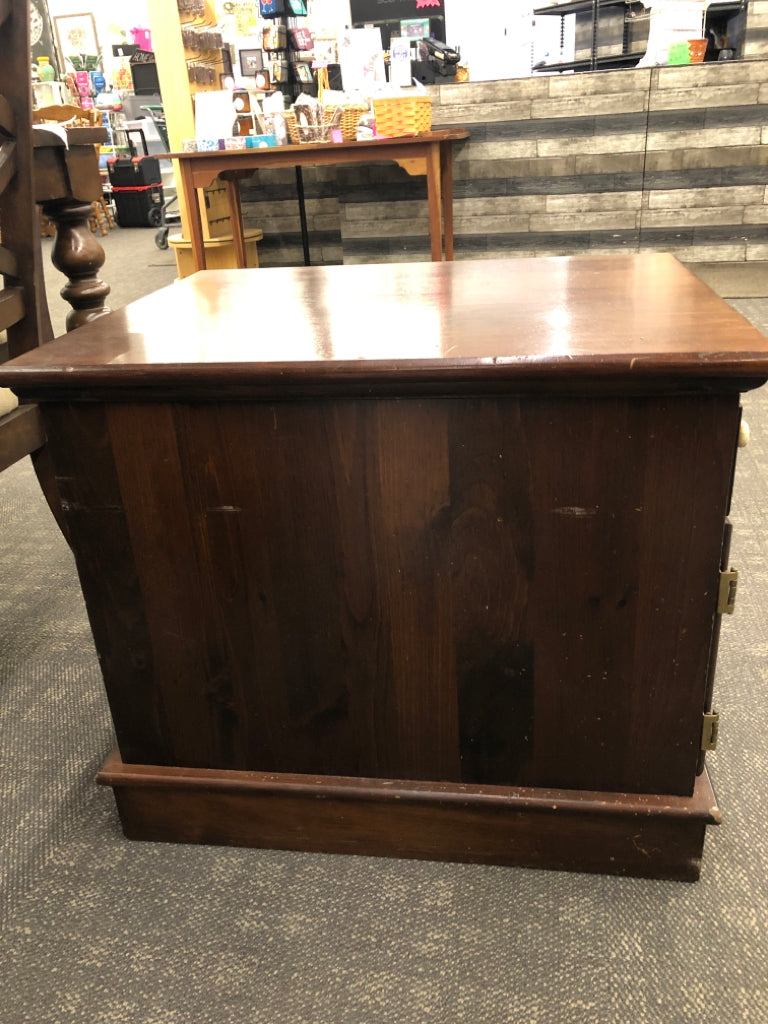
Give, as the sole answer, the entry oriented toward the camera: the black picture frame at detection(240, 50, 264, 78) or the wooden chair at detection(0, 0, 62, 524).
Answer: the black picture frame

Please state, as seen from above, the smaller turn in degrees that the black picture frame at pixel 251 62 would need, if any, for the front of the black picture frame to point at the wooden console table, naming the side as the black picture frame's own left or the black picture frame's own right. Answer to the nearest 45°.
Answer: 0° — it already faces it

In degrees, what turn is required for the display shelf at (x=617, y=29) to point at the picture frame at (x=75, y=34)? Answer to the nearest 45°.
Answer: approximately 135° to its right

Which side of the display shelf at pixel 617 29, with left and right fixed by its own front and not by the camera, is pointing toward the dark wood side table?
front

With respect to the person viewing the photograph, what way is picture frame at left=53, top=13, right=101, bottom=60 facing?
facing the viewer

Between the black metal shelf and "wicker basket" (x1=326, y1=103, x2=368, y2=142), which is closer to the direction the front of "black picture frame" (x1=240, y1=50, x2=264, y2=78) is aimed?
the wicker basket

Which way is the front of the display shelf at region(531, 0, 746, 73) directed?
toward the camera

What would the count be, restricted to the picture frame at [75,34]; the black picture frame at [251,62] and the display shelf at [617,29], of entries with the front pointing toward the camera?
3

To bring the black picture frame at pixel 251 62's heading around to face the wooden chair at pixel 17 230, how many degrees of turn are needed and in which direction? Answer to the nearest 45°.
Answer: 0° — it already faces it

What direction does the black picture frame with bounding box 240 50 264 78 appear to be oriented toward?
toward the camera
